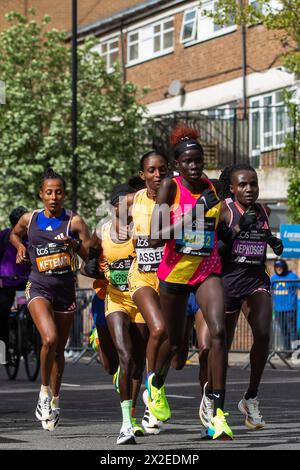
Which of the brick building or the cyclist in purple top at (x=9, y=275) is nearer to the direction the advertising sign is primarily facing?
the cyclist in purple top

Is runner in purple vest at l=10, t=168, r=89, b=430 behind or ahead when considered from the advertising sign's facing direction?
ahead

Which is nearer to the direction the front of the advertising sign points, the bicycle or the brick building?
the bicycle

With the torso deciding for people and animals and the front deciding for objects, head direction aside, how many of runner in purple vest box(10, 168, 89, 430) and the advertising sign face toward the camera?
2

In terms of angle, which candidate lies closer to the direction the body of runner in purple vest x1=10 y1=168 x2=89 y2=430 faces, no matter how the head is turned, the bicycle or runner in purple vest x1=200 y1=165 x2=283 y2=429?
the runner in purple vest

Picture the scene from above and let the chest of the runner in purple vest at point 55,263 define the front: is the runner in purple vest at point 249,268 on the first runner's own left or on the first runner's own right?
on the first runner's own left

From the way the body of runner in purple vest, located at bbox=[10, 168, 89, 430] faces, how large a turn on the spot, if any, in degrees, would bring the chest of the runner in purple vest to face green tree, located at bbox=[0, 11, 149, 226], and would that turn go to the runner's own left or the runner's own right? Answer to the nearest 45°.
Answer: approximately 180°

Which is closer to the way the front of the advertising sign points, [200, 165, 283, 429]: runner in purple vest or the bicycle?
the runner in purple vest

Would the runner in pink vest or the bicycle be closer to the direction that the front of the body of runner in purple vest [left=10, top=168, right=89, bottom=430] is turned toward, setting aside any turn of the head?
the runner in pink vest

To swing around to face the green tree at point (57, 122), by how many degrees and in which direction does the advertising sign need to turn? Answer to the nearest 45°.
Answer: approximately 135° to its right

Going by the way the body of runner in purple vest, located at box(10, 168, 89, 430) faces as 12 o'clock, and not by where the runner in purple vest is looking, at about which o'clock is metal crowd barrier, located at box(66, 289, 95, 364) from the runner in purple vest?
The metal crowd barrier is roughly at 6 o'clock from the runner in purple vest.

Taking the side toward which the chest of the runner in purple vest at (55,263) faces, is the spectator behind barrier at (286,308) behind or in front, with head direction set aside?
behind

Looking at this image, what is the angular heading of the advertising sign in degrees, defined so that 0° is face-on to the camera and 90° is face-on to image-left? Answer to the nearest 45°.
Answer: approximately 0°

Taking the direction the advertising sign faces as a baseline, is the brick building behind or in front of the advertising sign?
behind
